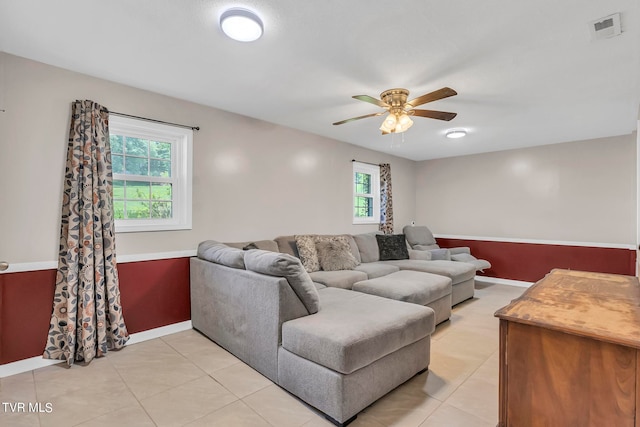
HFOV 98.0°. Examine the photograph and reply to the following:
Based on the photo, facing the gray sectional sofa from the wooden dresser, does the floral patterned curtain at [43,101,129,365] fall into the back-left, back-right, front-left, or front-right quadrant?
front-left

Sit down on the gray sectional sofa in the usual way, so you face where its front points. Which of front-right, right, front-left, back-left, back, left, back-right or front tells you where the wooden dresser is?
front

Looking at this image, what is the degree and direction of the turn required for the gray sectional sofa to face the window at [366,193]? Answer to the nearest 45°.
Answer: approximately 135° to its left

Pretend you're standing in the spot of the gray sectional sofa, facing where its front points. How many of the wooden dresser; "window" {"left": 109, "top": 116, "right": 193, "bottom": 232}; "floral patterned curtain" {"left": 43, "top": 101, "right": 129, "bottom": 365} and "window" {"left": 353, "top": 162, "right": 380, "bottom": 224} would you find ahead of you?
1

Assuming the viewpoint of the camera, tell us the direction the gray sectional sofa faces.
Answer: facing the viewer and to the right of the viewer

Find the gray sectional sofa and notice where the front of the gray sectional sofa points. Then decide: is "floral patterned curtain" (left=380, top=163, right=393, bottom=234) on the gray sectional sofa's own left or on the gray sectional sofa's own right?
on the gray sectional sofa's own left

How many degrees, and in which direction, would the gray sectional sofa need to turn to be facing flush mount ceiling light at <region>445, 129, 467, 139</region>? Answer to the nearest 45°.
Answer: approximately 90° to its left
